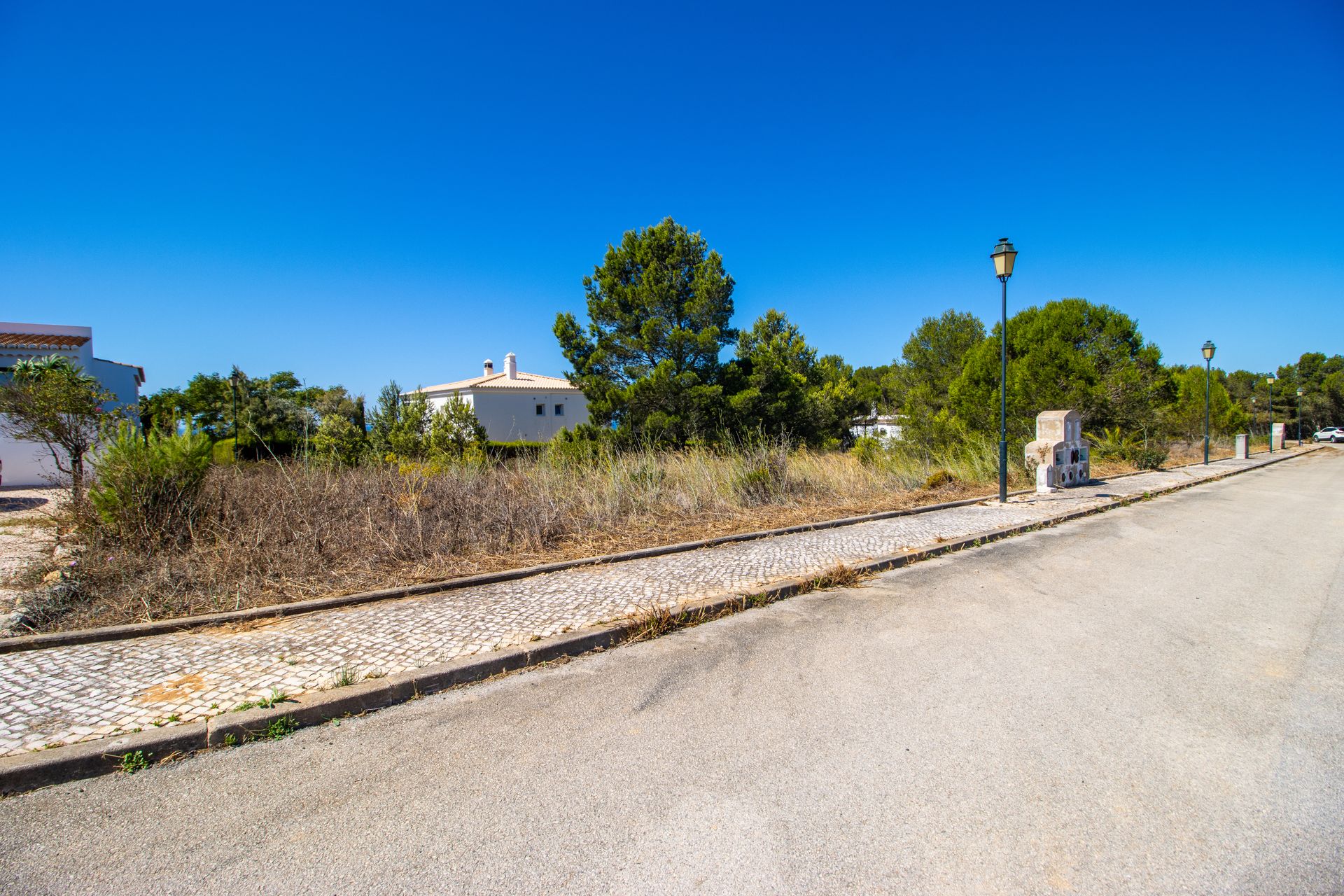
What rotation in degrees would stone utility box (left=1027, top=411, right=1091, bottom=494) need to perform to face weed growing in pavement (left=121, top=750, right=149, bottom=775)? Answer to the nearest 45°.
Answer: approximately 45° to its right

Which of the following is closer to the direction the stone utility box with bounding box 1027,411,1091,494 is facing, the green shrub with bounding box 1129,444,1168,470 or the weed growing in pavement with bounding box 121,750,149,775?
the weed growing in pavement

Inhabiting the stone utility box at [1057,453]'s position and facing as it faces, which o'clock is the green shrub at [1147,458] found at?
The green shrub is roughly at 8 o'clock from the stone utility box.

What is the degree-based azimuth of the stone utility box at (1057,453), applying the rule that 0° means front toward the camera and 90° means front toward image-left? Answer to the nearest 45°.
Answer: approximately 315°

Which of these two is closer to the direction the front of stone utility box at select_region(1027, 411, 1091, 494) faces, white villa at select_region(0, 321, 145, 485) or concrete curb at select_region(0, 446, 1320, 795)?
the concrete curb

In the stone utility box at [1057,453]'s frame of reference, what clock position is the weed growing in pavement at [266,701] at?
The weed growing in pavement is roughly at 2 o'clock from the stone utility box.

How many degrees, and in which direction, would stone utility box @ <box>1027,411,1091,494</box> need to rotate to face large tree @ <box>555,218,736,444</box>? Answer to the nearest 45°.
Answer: approximately 135° to its right
